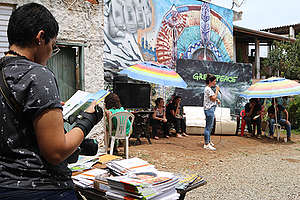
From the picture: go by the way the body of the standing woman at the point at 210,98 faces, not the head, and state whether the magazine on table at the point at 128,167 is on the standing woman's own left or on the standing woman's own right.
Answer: on the standing woman's own right

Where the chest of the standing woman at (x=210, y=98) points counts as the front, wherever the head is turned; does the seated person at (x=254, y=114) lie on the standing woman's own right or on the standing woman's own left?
on the standing woman's own left

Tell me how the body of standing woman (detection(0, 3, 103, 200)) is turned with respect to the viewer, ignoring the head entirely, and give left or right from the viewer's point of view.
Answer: facing away from the viewer and to the right of the viewer

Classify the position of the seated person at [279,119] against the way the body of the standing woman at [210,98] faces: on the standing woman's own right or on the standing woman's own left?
on the standing woman's own left

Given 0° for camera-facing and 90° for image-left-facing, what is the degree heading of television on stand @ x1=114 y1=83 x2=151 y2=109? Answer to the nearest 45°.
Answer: approximately 0°
